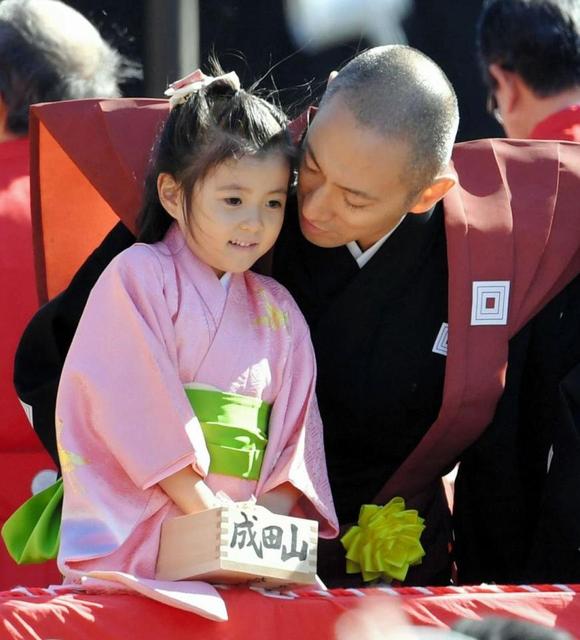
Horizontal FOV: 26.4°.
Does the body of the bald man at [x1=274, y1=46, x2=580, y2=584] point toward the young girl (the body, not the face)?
yes

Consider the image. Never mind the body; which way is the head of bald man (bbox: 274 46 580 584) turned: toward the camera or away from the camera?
toward the camera

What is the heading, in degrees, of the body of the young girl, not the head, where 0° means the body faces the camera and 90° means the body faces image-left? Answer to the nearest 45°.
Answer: approximately 315°

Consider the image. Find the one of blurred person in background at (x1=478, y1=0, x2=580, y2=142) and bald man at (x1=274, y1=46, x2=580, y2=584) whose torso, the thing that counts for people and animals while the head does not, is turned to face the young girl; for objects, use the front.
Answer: the bald man

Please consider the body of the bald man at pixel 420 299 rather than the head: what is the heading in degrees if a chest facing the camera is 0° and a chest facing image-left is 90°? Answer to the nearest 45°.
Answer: approximately 45°

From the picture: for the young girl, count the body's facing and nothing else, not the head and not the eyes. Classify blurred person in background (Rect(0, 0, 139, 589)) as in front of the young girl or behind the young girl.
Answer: behind
